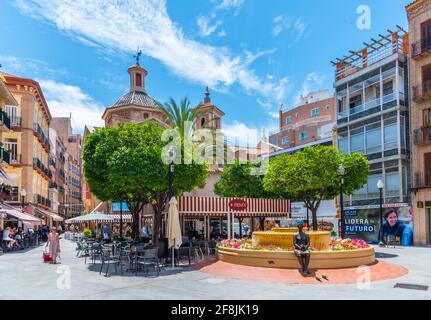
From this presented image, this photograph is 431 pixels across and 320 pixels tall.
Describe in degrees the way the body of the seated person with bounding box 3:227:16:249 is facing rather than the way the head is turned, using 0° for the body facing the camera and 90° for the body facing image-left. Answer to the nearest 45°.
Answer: approximately 270°

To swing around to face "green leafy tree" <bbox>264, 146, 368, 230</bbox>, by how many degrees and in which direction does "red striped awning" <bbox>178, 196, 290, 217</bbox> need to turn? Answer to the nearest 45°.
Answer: approximately 90° to its left

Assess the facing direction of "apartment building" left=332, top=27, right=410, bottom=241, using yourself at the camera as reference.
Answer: facing the viewer and to the left of the viewer

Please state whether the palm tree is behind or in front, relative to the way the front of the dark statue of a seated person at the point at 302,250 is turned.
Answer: behind

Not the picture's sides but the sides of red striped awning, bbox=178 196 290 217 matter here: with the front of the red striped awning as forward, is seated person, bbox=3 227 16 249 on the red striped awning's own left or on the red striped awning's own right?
on the red striped awning's own right

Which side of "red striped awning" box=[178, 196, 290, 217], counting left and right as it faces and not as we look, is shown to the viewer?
front

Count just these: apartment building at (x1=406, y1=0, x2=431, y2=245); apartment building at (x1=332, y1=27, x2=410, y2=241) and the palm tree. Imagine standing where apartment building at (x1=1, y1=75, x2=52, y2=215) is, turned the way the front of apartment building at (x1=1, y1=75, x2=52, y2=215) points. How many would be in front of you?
3

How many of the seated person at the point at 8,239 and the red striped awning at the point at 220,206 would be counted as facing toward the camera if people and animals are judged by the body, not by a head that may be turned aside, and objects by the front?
1

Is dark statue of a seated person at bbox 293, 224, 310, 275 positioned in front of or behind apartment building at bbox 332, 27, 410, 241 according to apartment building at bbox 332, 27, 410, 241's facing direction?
in front

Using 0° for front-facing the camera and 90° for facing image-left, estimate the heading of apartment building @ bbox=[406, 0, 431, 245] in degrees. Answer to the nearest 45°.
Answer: approximately 45°
